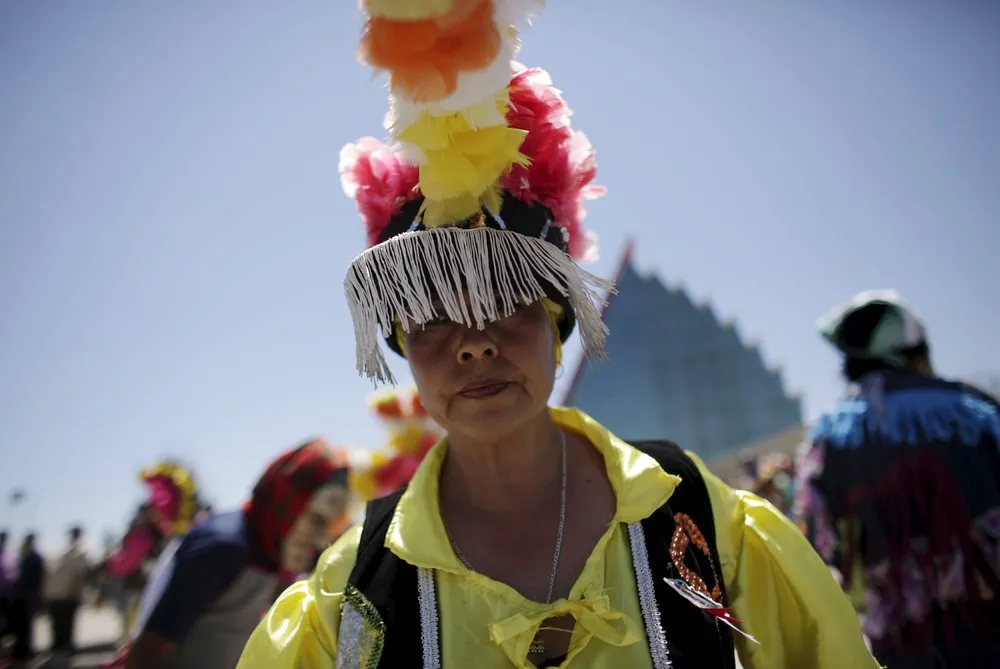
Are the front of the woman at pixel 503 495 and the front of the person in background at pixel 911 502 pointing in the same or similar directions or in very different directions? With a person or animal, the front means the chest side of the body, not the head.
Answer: very different directions

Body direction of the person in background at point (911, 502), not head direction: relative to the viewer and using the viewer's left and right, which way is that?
facing away from the viewer and to the left of the viewer

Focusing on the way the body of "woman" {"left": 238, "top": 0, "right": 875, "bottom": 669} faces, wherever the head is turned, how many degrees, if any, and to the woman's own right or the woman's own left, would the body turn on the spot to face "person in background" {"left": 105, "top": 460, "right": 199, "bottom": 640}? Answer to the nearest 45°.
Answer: approximately 135° to the woman's own right

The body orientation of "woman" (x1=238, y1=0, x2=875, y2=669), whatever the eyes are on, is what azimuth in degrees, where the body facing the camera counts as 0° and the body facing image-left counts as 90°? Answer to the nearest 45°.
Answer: approximately 0°
